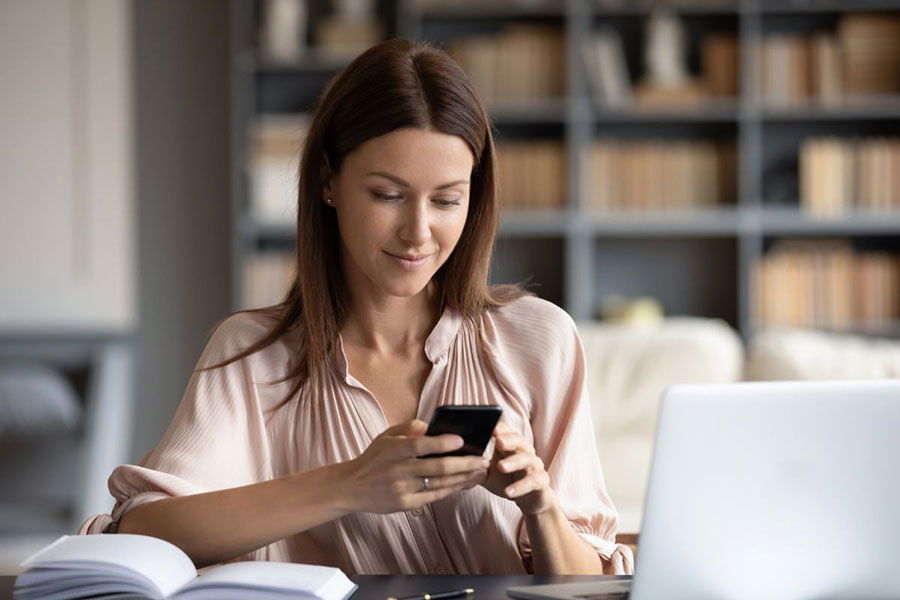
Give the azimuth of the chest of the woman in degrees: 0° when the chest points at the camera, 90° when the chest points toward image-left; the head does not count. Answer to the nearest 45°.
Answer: approximately 0°

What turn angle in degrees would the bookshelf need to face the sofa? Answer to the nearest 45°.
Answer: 0° — it already faces it

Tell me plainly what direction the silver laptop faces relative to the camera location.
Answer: facing away from the viewer and to the left of the viewer

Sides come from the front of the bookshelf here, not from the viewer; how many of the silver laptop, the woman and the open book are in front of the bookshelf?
3

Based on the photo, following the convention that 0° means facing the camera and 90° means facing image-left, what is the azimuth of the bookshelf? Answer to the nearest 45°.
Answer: approximately 0°

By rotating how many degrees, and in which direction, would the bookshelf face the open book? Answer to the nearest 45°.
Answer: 0° — it already faces it

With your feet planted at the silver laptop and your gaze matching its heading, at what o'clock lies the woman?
The woman is roughly at 12 o'clock from the silver laptop.

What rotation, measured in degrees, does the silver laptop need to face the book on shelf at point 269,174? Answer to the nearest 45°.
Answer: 0° — it already faces it

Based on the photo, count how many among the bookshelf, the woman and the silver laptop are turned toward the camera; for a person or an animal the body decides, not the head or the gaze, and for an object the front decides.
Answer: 2

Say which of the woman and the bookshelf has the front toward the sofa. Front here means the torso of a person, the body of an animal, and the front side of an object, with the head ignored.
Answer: the bookshelf
